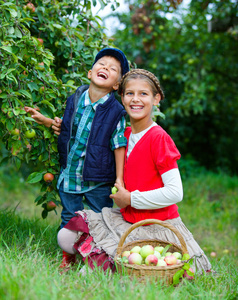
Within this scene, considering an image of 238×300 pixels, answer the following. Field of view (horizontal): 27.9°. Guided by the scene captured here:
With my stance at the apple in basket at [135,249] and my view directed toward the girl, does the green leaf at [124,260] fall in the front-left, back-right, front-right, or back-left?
back-left

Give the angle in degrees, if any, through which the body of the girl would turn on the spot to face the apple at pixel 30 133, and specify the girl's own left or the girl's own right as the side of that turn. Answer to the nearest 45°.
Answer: approximately 45° to the girl's own right

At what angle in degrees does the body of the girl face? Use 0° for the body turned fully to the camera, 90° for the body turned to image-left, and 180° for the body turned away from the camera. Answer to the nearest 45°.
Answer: approximately 45°
